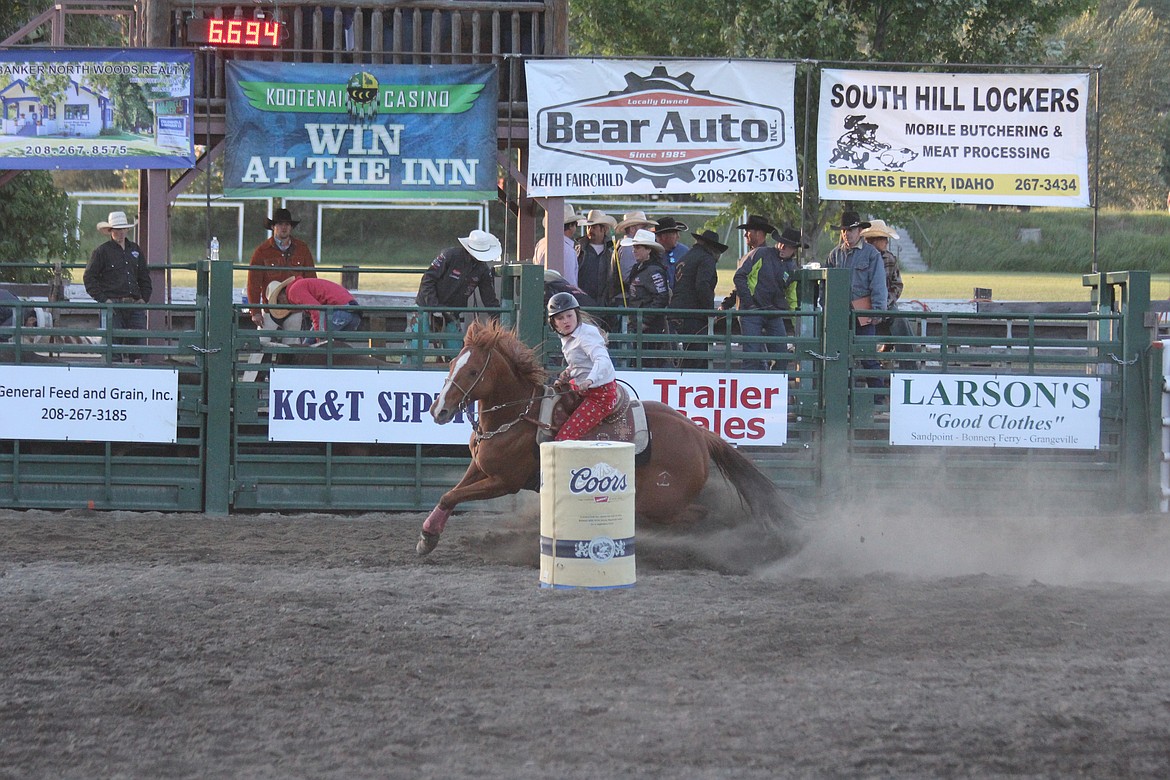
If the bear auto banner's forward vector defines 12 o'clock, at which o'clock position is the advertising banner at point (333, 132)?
The advertising banner is roughly at 3 o'clock from the bear auto banner.

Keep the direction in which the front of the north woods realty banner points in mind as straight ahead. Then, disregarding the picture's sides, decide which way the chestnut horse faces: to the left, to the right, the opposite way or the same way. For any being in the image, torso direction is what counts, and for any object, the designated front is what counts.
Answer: to the right

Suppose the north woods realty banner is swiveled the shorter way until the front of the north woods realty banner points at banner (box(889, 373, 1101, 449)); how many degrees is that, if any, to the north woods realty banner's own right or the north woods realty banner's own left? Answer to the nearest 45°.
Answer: approximately 45° to the north woods realty banner's own left

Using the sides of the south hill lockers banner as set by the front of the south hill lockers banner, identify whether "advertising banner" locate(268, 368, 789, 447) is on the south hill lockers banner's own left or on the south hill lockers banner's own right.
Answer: on the south hill lockers banner's own right

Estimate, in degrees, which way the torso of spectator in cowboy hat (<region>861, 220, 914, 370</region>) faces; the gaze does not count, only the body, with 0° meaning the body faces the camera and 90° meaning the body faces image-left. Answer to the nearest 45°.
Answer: approximately 45°

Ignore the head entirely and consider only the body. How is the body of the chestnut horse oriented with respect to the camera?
to the viewer's left

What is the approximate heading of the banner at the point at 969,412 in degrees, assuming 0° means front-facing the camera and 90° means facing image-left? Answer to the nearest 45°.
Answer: approximately 0°
